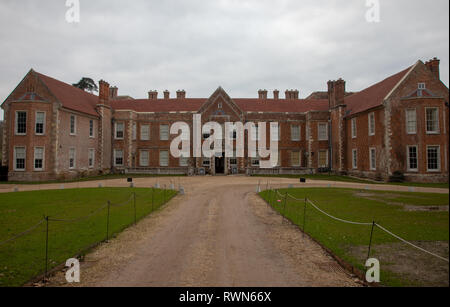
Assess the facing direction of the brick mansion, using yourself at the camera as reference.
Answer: facing the viewer
